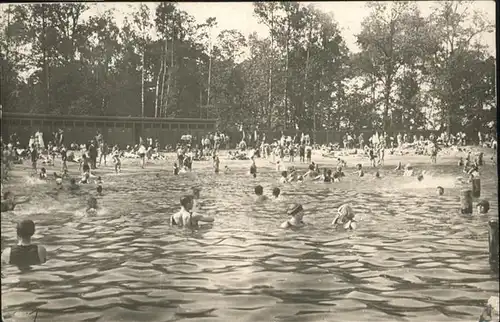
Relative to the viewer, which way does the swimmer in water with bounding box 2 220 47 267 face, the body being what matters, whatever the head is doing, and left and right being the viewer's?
facing away from the viewer

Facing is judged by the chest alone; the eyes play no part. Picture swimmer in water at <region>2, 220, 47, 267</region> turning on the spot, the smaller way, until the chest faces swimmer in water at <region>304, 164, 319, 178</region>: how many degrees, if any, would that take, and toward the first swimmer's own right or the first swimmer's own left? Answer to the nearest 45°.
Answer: approximately 90° to the first swimmer's own right

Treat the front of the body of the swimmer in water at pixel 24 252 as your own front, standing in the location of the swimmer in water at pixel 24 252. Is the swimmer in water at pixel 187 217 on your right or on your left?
on your right

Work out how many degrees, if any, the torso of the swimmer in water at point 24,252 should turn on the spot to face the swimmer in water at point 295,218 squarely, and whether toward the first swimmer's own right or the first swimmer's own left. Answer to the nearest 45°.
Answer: approximately 90° to the first swimmer's own right

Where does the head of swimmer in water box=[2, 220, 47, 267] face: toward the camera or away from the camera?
away from the camera

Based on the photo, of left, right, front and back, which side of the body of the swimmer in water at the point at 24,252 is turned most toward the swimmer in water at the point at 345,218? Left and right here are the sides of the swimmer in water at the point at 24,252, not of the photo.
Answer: right
